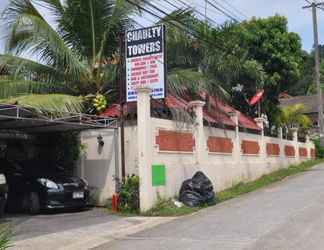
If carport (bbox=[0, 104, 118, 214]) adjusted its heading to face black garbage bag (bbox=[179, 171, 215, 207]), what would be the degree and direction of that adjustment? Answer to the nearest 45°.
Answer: approximately 45° to its left

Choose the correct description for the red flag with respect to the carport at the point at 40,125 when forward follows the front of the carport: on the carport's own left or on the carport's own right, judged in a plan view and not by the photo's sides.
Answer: on the carport's own left

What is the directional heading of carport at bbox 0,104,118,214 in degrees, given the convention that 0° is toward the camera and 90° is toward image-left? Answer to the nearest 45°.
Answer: approximately 315°

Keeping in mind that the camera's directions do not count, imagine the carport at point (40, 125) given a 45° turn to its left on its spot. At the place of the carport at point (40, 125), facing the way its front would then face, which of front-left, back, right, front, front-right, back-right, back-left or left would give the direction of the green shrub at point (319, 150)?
front-left
